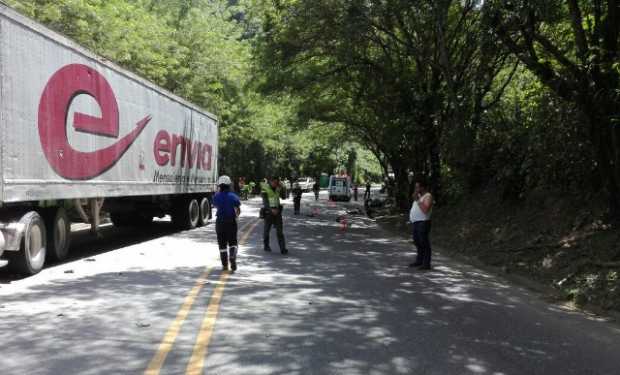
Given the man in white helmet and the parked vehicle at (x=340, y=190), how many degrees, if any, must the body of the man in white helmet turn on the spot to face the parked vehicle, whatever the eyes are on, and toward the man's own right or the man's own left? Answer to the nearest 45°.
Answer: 0° — they already face it

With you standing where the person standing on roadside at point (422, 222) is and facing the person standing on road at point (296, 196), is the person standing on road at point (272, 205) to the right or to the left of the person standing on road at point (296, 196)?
left

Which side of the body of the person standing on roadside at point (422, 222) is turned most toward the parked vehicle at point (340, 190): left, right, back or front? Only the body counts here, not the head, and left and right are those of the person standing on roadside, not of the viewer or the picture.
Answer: right

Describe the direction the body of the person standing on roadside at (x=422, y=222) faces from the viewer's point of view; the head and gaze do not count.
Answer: to the viewer's left

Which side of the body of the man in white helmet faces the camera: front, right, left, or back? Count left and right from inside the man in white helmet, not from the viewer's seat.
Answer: back

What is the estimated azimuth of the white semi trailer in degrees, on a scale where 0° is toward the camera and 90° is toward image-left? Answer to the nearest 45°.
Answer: approximately 45°

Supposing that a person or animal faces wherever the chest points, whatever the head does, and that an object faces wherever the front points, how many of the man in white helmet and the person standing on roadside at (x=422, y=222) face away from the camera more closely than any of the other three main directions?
1

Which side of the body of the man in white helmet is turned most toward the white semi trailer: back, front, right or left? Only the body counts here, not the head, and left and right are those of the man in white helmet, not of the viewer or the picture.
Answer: left
